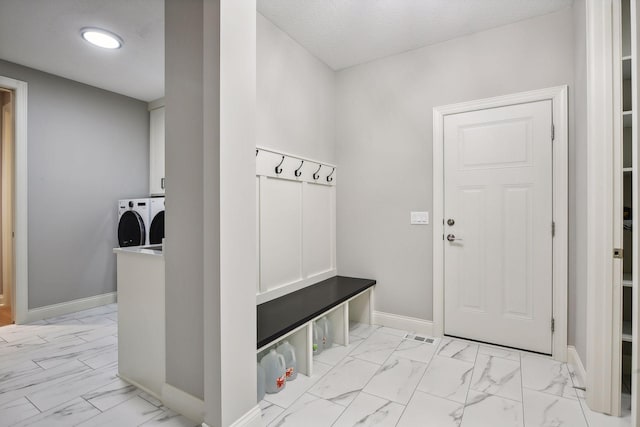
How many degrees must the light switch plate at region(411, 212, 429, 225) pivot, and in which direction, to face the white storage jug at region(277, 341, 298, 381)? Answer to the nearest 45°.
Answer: approximately 45° to its right

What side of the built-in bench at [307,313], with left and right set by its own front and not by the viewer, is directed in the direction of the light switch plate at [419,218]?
left

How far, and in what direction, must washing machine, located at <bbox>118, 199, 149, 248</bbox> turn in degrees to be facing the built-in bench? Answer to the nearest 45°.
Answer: approximately 90° to its left

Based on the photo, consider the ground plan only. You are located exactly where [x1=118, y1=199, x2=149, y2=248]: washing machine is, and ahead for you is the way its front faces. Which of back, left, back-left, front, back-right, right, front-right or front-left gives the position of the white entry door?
left

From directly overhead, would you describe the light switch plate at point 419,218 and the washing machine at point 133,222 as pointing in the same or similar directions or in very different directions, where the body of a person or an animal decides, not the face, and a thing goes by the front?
same or similar directions

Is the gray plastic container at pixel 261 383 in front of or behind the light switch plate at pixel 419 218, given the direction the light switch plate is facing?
in front

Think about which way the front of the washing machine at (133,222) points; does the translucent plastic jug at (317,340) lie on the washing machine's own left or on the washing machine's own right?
on the washing machine's own left

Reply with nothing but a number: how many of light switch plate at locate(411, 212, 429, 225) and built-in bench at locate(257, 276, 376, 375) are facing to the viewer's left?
0

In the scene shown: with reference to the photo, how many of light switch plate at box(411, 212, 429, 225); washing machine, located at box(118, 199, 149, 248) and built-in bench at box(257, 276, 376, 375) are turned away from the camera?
0

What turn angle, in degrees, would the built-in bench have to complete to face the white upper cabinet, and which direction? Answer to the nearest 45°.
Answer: approximately 180°

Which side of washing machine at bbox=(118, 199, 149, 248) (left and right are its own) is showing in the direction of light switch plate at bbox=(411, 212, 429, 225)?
left

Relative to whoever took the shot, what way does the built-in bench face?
facing the viewer and to the right of the viewer

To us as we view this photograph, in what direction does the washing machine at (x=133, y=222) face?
facing the viewer and to the left of the viewer

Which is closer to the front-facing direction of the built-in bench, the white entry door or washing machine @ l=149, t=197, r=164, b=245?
the white entry door

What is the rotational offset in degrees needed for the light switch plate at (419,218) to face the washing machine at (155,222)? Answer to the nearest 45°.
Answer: approximately 90° to its right

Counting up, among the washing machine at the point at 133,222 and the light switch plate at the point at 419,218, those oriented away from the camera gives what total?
0

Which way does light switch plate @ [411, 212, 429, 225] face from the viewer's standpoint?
toward the camera
